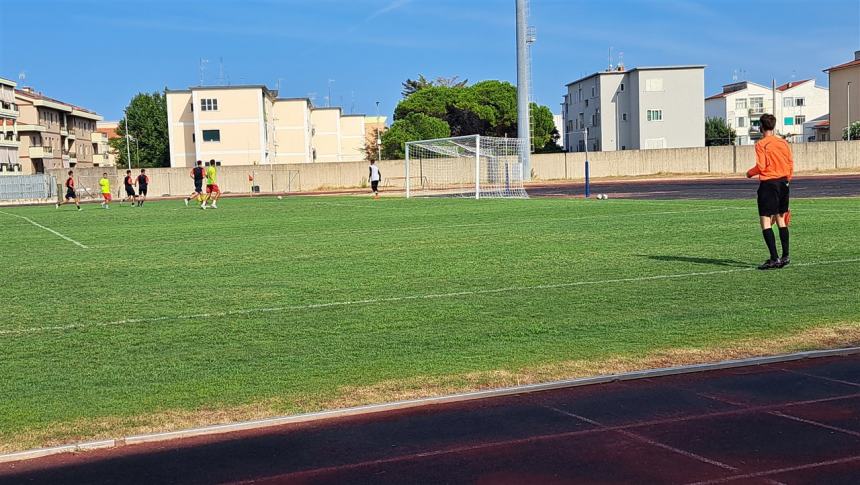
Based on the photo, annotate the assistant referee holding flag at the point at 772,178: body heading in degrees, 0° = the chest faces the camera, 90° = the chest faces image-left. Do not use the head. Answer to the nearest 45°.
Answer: approximately 135°

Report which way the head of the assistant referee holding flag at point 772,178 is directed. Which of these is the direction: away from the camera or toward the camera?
away from the camera
